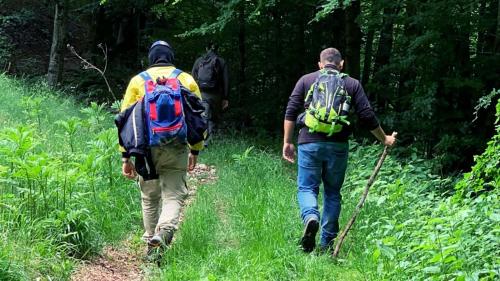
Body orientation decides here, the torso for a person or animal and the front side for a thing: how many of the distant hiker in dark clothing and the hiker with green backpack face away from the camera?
2

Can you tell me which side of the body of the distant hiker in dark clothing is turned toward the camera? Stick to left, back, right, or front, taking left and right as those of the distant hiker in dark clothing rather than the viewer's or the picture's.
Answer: back

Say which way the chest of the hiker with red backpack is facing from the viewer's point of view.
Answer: away from the camera

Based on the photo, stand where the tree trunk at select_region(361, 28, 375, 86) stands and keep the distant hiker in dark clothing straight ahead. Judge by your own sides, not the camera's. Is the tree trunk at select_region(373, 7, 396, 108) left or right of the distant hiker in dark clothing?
left

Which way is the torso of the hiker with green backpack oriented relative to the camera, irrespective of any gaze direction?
away from the camera

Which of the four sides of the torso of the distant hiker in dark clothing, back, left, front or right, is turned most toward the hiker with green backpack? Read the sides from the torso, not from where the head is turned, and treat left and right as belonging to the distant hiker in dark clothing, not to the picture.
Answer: back

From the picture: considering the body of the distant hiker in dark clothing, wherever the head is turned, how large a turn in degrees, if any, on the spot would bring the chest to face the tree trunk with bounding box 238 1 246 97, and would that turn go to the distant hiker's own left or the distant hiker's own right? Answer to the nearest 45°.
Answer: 0° — they already face it
